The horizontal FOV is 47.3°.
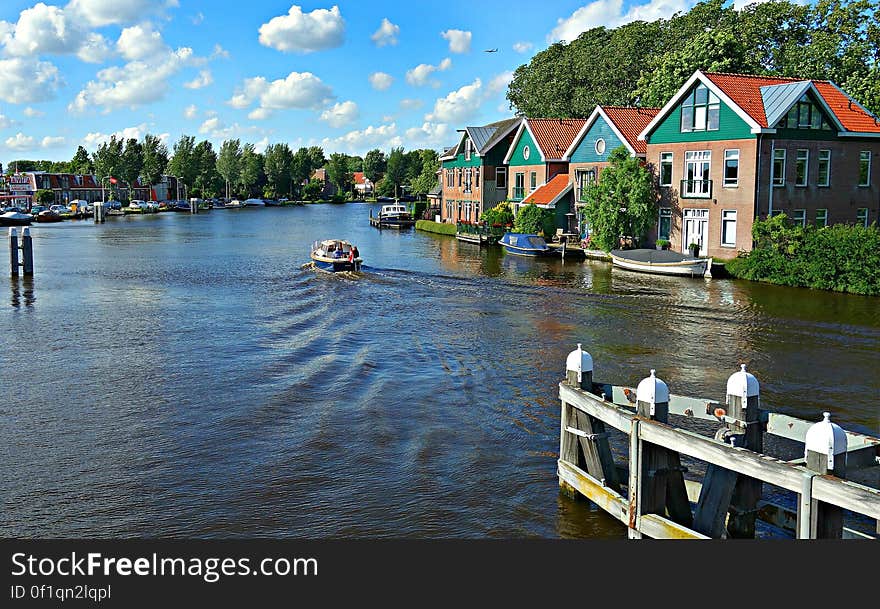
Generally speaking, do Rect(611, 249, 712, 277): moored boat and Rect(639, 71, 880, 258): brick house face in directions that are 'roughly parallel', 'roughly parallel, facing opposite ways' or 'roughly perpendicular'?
roughly perpendicular

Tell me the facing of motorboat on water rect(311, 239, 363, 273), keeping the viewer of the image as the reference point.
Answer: facing away from the viewer and to the left of the viewer

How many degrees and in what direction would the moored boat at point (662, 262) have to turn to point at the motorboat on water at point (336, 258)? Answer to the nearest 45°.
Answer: approximately 45° to its left

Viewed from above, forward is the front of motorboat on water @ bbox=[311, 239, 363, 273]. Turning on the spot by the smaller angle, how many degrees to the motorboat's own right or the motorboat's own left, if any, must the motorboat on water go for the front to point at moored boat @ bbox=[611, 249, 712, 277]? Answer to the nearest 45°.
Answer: approximately 135° to the motorboat's own right

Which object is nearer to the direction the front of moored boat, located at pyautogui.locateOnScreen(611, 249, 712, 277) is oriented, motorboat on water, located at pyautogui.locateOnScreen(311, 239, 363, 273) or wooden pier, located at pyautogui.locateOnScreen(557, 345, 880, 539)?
the motorboat on water
